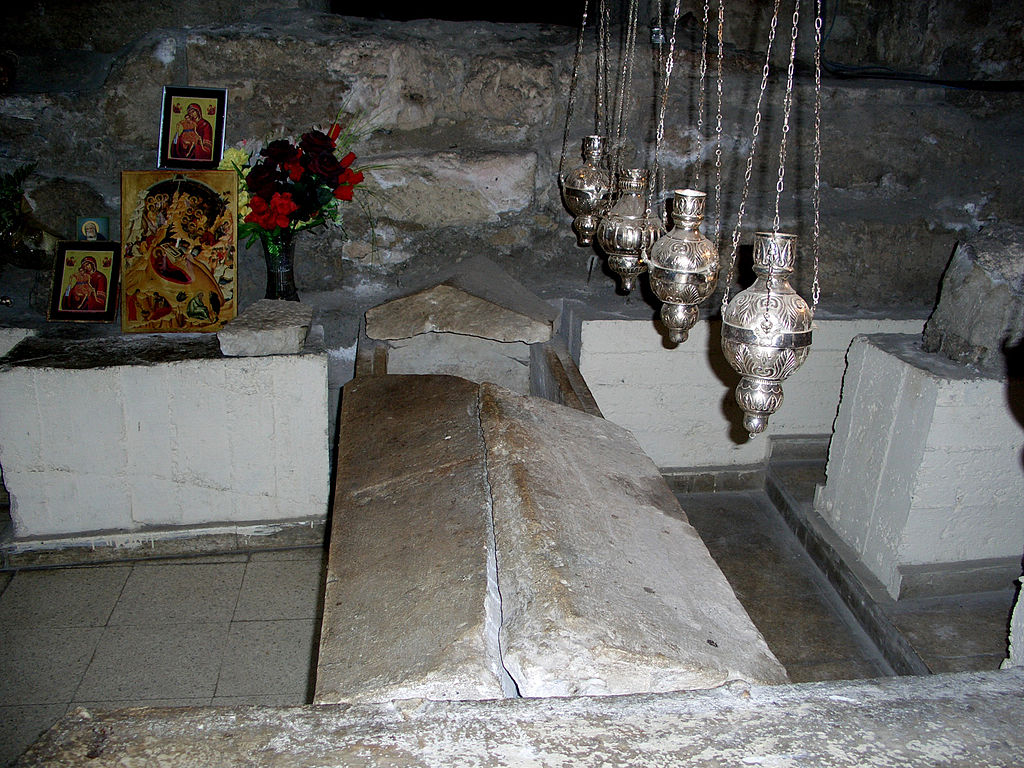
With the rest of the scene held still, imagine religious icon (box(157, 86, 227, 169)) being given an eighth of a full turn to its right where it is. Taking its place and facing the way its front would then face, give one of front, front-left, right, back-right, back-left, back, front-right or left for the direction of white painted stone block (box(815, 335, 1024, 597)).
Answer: left

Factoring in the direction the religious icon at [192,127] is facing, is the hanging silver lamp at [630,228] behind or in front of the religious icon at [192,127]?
in front

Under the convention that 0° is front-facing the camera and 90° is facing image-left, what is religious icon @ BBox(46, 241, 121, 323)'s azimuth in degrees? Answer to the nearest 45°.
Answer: approximately 0°

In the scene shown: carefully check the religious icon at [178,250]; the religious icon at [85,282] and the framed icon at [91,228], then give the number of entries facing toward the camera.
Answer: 3

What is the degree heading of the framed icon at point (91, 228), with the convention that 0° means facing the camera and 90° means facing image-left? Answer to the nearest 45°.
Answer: approximately 0°
